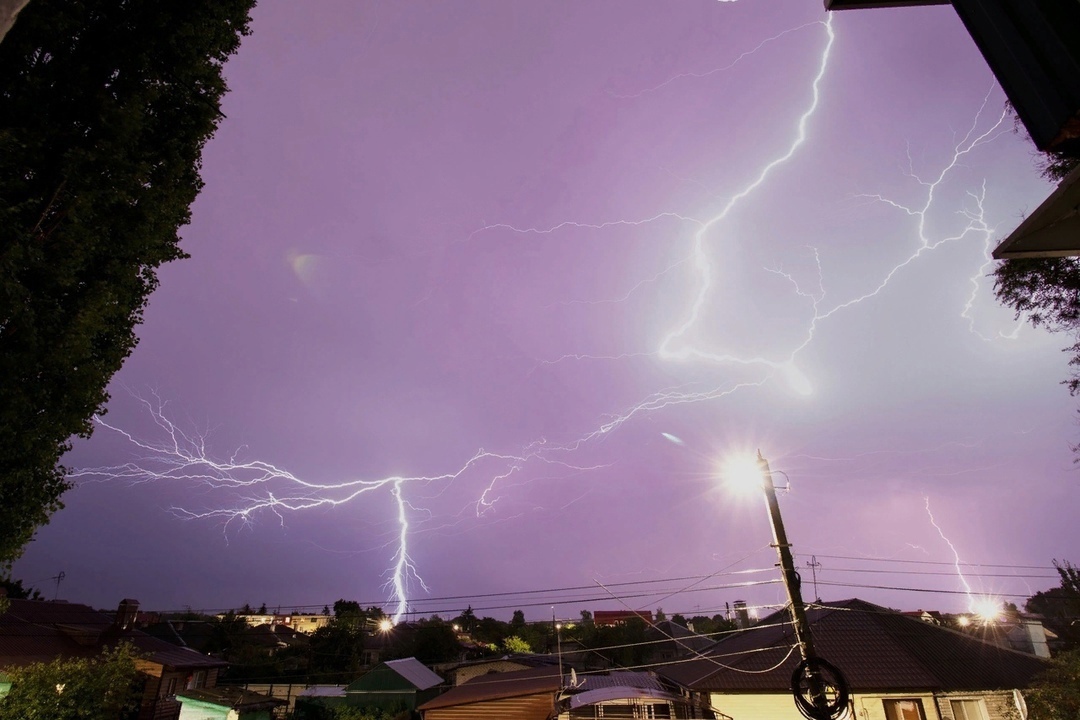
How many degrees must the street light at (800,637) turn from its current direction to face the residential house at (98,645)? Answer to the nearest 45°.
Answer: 0° — it already faces it

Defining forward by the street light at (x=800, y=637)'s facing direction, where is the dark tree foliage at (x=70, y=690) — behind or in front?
in front

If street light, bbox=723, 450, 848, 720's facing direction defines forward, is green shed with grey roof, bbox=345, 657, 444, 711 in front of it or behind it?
in front

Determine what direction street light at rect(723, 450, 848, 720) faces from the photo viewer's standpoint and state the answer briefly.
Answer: facing to the left of the viewer
